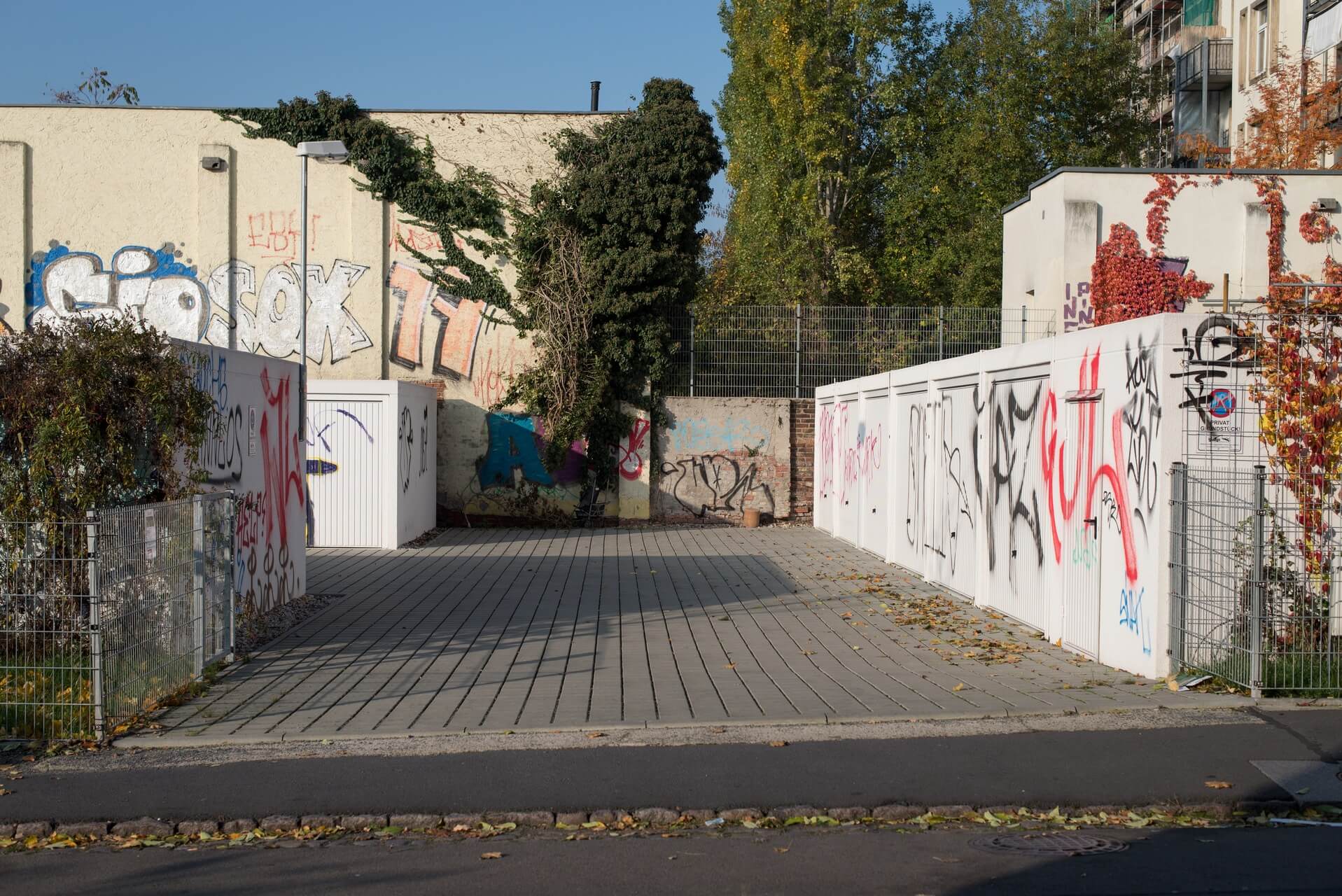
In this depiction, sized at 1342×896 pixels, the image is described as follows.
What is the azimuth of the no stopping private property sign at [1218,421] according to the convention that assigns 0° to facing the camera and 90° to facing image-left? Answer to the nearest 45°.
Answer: approximately 0°

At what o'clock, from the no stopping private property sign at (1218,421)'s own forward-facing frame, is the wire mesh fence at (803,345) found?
The wire mesh fence is roughly at 5 o'clock from the no stopping private property sign.

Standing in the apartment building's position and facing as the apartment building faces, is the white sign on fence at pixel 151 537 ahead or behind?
ahead

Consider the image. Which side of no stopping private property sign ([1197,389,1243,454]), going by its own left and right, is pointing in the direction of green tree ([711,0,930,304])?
back

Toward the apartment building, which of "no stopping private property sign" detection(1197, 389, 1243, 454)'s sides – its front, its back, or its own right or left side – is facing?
back

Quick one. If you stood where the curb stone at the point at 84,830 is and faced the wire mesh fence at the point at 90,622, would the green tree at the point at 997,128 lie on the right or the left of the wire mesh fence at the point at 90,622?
right

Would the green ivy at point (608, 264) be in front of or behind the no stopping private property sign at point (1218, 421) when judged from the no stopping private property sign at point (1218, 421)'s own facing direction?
behind

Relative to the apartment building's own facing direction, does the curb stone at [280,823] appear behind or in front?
in front

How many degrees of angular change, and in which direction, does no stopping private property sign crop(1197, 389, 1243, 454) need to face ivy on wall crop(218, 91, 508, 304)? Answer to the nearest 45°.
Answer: approximately 135° to its right

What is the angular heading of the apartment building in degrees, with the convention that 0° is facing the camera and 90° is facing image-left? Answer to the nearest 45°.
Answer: approximately 45°

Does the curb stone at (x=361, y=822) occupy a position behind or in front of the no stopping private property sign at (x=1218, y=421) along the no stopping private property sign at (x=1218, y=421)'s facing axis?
in front

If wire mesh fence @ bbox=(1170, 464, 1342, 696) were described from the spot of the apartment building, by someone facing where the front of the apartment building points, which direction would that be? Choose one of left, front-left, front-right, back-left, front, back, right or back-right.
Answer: front-left

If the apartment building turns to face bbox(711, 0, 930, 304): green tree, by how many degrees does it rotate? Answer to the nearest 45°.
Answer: approximately 45° to its right
